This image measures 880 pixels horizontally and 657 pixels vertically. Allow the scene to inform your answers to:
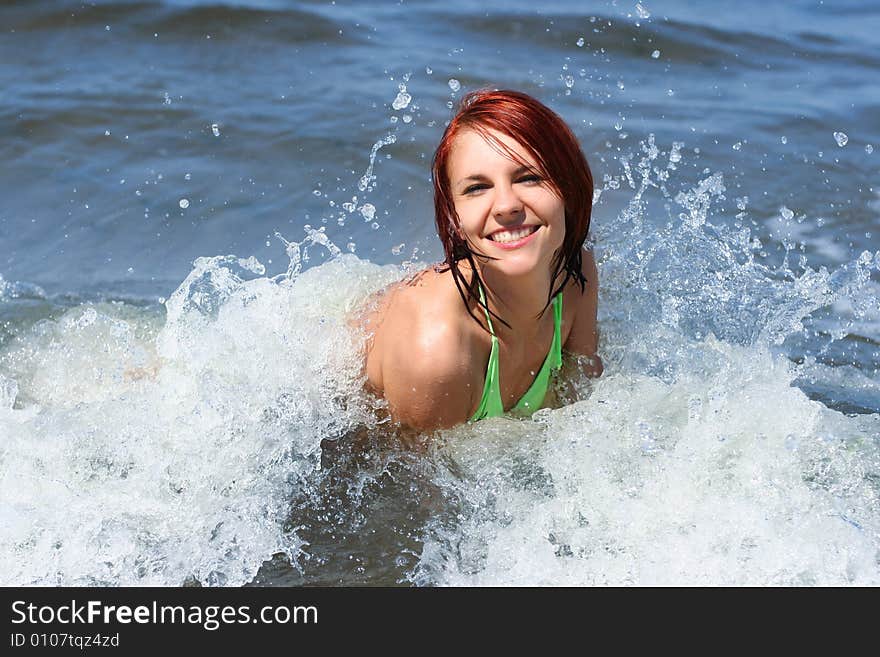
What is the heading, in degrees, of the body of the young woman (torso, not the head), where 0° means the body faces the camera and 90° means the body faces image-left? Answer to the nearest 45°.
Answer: approximately 315°

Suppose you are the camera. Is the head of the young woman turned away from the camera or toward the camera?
toward the camera

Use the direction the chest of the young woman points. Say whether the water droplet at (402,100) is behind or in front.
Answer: behind
